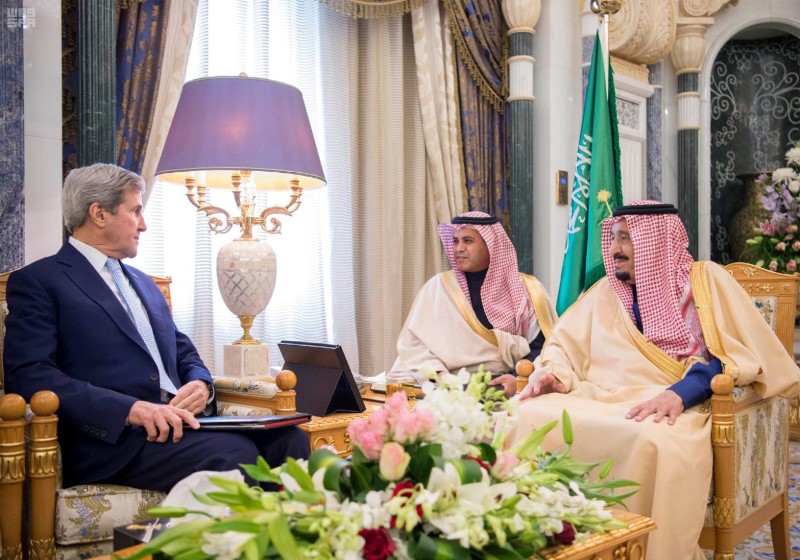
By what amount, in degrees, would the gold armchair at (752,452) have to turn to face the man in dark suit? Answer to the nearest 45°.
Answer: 0° — it already faces them

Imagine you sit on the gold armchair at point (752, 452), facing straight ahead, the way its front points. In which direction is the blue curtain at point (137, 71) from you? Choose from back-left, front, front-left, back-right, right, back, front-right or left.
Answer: front-right

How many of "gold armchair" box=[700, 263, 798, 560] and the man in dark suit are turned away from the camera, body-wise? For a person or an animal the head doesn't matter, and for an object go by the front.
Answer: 0

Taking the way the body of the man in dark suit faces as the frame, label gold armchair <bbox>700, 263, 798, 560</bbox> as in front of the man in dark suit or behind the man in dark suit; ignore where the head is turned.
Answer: in front

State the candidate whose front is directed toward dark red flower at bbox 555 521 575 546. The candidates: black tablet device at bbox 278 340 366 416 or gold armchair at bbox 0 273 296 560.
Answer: the gold armchair

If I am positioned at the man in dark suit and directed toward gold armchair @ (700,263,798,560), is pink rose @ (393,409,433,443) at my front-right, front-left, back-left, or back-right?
front-right

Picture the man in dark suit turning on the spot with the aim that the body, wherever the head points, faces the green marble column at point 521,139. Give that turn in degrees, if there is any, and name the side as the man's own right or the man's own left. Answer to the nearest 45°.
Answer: approximately 90° to the man's own left

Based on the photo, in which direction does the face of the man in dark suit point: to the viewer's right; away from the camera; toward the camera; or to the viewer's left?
to the viewer's right

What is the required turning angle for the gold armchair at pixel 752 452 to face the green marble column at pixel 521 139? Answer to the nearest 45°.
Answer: approximately 90° to its right

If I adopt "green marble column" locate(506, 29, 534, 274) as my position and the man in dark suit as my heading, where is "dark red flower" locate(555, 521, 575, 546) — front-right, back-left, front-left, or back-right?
front-left

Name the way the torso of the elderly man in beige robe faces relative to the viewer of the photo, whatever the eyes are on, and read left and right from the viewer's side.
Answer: facing the viewer and to the left of the viewer

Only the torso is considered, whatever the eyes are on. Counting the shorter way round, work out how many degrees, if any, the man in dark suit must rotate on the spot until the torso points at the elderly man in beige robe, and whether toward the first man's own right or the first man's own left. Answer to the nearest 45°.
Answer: approximately 45° to the first man's own left

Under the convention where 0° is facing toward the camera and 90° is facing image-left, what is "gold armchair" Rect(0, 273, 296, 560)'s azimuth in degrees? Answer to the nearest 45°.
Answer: approximately 315°

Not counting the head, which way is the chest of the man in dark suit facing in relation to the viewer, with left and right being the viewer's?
facing the viewer and to the right of the viewer

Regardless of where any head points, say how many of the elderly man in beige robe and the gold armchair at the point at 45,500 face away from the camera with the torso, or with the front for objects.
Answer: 0
